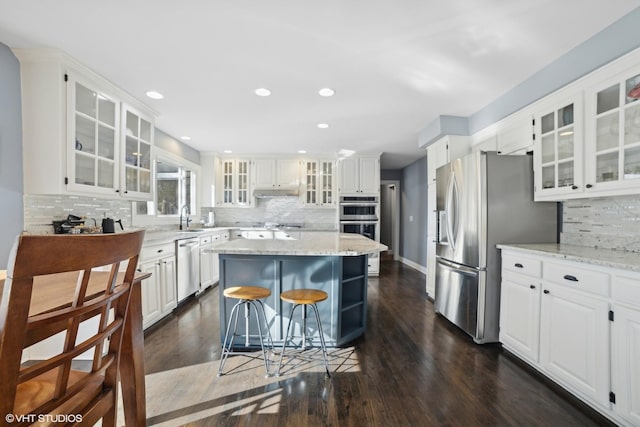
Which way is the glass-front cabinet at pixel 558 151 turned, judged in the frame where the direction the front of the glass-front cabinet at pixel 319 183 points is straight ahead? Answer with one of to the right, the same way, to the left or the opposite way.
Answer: to the right

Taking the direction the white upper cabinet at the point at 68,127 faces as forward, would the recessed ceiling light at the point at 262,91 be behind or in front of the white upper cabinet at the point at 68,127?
in front

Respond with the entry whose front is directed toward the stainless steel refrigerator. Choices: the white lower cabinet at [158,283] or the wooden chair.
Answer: the white lower cabinet

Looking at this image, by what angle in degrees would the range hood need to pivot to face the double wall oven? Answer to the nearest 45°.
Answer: approximately 90° to its left

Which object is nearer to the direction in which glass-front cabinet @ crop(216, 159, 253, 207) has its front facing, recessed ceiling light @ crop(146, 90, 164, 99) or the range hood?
the recessed ceiling light

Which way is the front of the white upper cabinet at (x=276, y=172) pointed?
toward the camera

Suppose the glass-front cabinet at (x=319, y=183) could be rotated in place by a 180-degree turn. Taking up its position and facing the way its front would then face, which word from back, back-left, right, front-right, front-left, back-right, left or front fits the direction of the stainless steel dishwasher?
back-left

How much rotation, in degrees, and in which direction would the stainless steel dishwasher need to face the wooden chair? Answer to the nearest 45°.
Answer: approximately 45° to its right

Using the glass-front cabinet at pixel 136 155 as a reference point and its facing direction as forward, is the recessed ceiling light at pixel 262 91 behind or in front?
in front

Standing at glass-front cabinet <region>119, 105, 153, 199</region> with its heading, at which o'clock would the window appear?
The window is roughly at 8 o'clock from the glass-front cabinet.

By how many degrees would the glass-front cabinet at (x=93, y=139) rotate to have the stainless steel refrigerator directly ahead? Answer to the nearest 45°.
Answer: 0° — it already faces it

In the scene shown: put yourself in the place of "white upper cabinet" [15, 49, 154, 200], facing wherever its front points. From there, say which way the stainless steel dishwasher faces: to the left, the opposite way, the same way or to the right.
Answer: the same way

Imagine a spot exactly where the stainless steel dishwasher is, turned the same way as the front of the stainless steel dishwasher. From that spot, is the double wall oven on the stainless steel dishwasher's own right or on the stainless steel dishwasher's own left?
on the stainless steel dishwasher's own left

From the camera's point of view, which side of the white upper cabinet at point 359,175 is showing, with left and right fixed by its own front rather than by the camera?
front

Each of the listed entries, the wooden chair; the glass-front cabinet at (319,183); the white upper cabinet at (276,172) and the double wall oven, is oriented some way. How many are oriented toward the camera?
3

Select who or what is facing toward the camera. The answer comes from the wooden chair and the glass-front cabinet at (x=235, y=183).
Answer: the glass-front cabinet

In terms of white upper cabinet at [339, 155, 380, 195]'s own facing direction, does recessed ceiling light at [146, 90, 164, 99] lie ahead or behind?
ahead

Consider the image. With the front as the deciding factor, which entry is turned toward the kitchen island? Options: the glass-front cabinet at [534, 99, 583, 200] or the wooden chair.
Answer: the glass-front cabinet

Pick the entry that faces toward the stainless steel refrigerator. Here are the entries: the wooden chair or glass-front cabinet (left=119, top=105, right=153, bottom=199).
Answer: the glass-front cabinet

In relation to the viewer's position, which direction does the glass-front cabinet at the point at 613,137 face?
facing the viewer and to the left of the viewer

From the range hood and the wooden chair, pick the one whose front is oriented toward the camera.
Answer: the range hood
